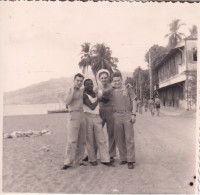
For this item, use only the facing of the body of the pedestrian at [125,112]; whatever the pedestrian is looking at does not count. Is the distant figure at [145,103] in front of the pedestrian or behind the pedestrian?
behind

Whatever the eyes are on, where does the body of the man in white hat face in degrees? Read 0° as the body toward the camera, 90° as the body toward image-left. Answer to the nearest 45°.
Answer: approximately 0°

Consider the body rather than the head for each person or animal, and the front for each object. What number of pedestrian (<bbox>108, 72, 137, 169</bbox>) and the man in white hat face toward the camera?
2
